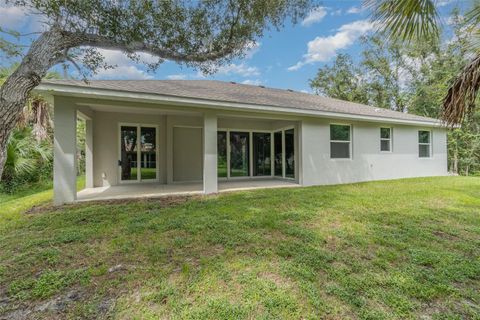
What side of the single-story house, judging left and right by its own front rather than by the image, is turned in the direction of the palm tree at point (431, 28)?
back

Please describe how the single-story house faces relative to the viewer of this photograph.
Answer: facing away from the viewer and to the left of the viewer
